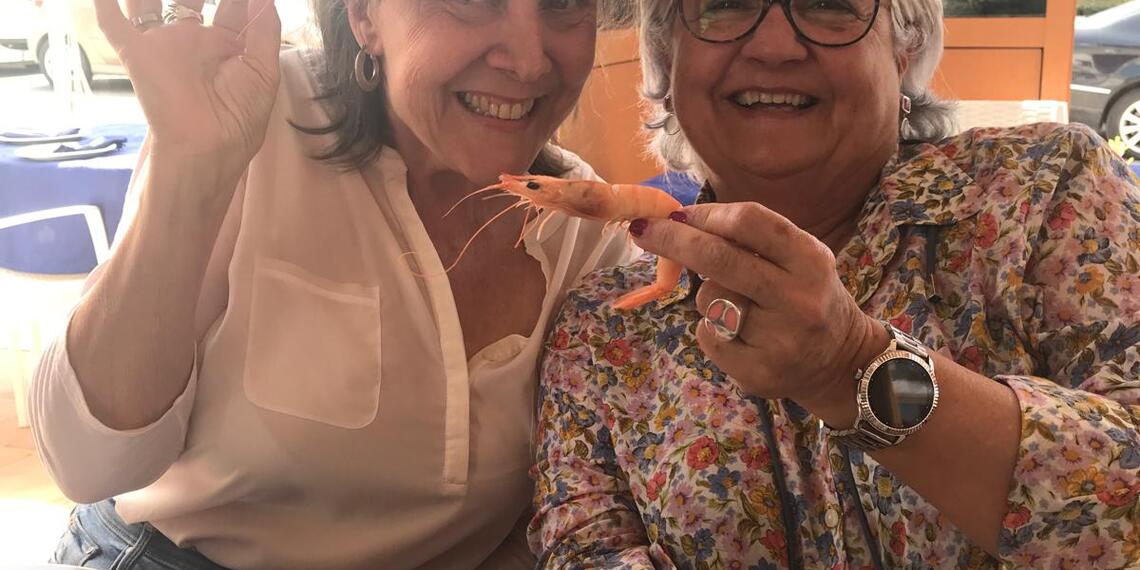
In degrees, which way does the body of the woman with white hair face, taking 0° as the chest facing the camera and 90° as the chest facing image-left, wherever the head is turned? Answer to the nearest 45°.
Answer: approximately 0°

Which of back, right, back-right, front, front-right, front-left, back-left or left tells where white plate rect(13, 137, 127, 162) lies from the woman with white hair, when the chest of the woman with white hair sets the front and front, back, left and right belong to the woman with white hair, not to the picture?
back-right

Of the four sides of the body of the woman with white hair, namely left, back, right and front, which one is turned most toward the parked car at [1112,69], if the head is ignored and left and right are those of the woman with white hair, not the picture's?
back

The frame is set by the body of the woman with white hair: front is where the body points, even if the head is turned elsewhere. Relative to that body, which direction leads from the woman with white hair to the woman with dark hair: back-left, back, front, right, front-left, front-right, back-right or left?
right

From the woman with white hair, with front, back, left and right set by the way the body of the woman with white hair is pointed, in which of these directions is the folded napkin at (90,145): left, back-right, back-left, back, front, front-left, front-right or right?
back-right

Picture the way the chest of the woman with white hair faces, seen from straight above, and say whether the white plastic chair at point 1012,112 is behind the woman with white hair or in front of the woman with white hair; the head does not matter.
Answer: behind

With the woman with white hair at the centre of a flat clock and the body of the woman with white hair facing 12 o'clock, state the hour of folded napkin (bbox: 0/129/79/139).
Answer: The folded napkin is roughly at 4 o'clock from the woman with white hair.
